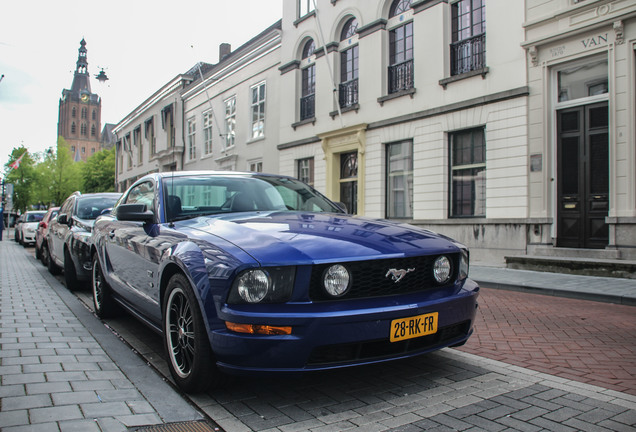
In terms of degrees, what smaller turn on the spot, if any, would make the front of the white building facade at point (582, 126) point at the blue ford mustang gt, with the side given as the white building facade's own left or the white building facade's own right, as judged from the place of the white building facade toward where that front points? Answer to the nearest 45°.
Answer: approximately 45° to the white building facade's own left

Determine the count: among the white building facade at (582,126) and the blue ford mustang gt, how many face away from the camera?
0

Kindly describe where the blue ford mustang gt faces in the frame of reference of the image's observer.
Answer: facing the viewer and to the right of the viewer

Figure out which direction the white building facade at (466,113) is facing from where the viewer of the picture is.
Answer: facing the viewer and to the left of the viewer

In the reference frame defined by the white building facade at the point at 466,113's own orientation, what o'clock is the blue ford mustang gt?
The blue ford mustang gt is roughly at 11 o'clock from the white building facade.

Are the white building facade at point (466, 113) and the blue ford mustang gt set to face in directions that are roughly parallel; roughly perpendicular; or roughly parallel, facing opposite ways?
roughly perpendicular

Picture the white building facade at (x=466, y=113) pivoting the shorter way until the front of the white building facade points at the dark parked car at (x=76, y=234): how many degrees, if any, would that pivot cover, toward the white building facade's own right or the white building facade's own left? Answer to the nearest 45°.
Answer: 0° — it already faces it

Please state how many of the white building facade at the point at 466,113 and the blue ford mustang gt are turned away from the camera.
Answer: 0

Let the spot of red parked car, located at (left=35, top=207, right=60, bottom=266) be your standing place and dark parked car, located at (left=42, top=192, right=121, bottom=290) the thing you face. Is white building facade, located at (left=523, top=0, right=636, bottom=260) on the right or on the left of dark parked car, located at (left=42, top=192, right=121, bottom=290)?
left

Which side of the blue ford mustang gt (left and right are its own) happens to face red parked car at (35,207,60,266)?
back

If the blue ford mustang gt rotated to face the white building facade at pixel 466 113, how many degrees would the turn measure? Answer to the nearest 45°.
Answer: approximately 90° to its left

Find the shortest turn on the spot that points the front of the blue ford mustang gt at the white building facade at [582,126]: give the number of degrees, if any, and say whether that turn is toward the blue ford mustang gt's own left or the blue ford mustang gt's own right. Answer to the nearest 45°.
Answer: approximately 90° to the blue ford mustang gt's own left

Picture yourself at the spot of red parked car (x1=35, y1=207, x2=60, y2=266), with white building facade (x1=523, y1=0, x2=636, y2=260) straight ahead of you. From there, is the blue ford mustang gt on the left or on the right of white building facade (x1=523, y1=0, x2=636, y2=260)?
right
